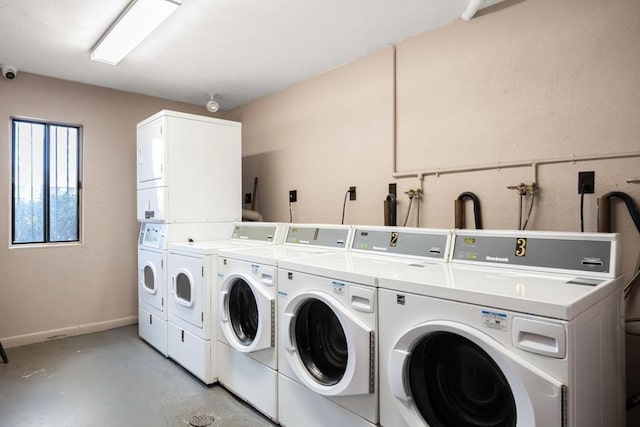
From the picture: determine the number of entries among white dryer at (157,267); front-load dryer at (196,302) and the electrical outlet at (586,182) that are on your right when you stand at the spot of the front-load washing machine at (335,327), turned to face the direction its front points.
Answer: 2

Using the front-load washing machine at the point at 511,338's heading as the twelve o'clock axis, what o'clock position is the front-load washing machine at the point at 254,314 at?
the front-load washing machine at the point at 254,314 is roughly at 2 o'clock from the front-load washing machine at the point at 511,338.

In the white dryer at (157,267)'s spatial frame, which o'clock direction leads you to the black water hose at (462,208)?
The black water hose is roughly at 9 o'clock from the white dryer.

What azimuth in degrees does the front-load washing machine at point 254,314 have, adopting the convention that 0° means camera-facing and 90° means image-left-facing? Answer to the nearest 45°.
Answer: approximately 45°

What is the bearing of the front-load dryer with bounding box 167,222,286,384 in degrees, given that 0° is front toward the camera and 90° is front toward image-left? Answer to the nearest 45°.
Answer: approximately 45°

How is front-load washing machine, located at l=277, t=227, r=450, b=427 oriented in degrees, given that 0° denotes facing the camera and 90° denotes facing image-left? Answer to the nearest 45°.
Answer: approximately 45°

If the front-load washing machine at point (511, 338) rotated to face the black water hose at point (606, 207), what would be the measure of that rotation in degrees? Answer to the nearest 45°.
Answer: approximately 180°

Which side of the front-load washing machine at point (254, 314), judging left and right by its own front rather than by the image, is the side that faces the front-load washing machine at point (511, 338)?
left

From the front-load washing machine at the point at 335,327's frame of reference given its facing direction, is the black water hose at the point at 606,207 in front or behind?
behind

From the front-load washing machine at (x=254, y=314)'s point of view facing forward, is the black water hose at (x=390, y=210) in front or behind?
behind
